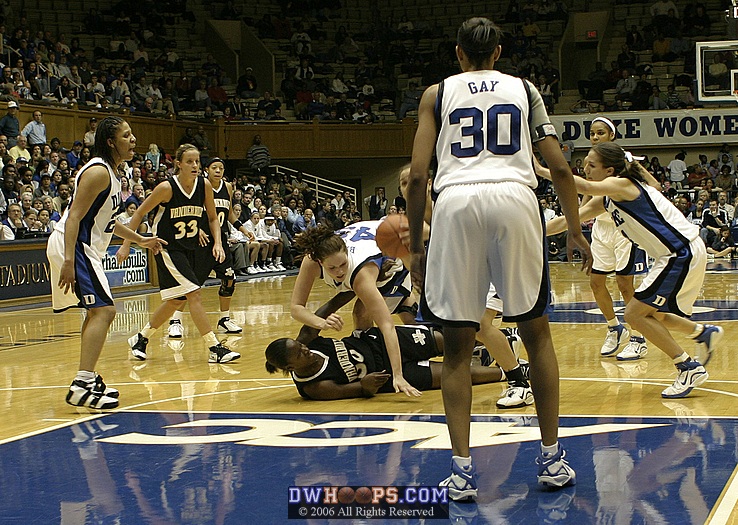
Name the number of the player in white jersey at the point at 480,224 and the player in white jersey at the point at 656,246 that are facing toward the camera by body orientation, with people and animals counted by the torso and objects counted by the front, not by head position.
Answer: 0

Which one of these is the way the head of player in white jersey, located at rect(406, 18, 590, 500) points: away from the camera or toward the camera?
away from the camera

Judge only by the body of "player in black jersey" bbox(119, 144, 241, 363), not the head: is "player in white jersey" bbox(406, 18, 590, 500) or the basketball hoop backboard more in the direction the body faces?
the player in white jersey

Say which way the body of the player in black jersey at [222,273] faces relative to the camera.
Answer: toward the camera

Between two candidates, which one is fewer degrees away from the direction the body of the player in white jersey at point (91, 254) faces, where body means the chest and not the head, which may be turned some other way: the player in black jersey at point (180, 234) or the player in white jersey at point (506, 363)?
the player in white jersey

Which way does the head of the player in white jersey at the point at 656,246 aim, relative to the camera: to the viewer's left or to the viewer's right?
to the viewer's left

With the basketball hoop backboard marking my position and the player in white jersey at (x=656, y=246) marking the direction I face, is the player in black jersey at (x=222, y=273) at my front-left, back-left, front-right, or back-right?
front-right

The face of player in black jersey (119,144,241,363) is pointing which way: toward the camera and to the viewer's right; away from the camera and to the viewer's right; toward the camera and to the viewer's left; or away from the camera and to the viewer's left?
toward the camera and to the viewer's right

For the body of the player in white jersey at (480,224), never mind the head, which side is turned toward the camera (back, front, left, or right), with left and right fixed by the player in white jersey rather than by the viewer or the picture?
back

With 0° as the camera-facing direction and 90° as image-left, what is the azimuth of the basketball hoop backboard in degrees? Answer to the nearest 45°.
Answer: approximately 0°

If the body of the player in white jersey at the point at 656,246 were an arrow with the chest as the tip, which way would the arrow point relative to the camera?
to the viewer's left

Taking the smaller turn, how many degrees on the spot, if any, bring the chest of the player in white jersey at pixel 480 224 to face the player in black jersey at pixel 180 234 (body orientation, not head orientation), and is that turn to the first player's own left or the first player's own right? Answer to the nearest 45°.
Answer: approximately 45° to the first player's own left

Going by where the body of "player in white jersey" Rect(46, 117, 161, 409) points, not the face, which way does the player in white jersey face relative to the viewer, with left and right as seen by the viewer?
facing to the right of the viewer

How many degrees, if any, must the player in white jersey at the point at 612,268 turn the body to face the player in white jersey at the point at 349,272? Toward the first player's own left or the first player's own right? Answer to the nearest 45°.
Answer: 0° — they already face them
